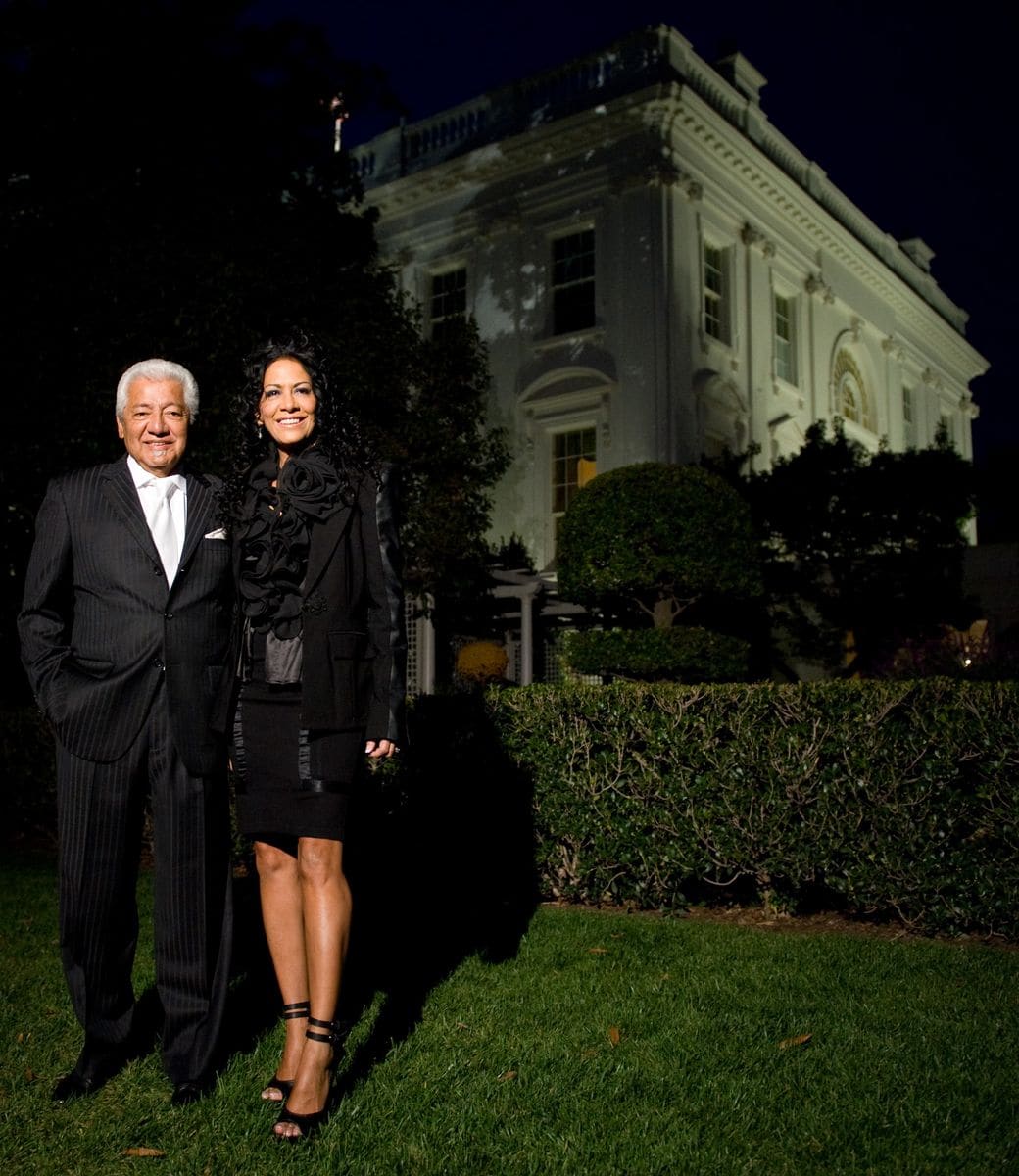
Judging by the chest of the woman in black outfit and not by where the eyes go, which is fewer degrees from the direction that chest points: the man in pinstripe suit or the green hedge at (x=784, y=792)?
the man in pinstripe suit

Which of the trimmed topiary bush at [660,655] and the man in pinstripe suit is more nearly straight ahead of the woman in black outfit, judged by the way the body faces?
the man in pinstripe suit

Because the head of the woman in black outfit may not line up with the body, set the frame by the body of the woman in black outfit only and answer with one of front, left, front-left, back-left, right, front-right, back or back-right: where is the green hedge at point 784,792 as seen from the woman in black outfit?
back

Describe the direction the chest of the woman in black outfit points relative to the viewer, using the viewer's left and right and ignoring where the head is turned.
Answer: facing the viewer and to the left of the viewer

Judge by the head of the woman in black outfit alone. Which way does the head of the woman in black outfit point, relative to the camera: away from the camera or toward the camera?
toward the camera

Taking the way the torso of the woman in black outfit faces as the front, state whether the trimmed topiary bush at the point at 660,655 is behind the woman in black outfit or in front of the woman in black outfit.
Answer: behind

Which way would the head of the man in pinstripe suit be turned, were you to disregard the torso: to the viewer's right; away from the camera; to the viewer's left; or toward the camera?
toward the camera

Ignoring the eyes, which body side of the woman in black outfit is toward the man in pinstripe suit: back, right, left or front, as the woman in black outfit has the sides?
right
